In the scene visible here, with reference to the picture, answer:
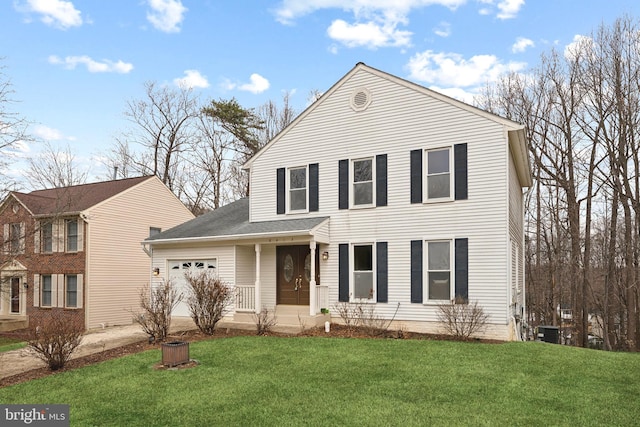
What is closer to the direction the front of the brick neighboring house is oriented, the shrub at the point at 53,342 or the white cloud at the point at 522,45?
the shrub

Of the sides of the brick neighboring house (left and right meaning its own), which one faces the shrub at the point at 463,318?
left

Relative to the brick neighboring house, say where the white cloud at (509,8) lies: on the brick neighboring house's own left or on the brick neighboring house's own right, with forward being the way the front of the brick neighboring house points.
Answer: on the brick neighboring house's own left

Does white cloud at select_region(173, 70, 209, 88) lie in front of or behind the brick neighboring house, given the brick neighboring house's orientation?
behind

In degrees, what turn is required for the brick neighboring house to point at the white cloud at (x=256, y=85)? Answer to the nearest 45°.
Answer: approximately 180°

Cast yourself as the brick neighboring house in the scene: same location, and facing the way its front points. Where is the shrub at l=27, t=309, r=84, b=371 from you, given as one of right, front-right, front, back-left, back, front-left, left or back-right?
front-left
